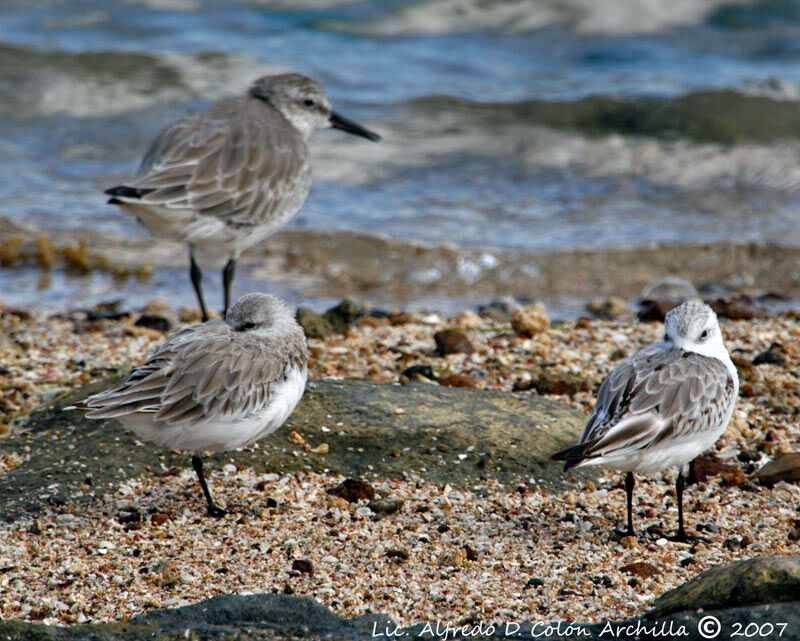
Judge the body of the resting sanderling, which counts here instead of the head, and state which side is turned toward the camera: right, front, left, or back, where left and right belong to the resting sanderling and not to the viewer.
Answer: right

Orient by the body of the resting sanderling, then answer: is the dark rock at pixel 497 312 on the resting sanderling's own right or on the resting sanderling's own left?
on the resting sanderling's own left

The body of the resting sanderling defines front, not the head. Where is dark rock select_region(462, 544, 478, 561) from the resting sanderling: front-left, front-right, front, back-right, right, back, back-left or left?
front-right

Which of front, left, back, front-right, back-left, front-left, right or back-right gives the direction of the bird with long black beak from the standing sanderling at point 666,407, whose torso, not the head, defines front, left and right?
left

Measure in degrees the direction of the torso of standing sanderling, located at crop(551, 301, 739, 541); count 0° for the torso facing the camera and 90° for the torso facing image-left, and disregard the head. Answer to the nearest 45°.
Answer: approximately 225°

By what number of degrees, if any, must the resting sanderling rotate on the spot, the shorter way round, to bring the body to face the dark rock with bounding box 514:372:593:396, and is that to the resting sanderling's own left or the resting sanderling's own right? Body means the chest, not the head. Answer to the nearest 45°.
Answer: approximately 45° to the resting sanderling's own left

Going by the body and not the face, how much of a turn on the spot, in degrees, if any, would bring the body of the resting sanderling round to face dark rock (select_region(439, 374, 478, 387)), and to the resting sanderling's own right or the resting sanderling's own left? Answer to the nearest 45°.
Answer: approximately 45° to the resting sanderling's own left

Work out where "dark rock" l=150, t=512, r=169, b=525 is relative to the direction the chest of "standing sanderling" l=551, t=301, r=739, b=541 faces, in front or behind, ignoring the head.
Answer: behind

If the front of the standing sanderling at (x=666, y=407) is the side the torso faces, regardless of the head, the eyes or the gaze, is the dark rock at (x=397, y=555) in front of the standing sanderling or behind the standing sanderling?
behind
